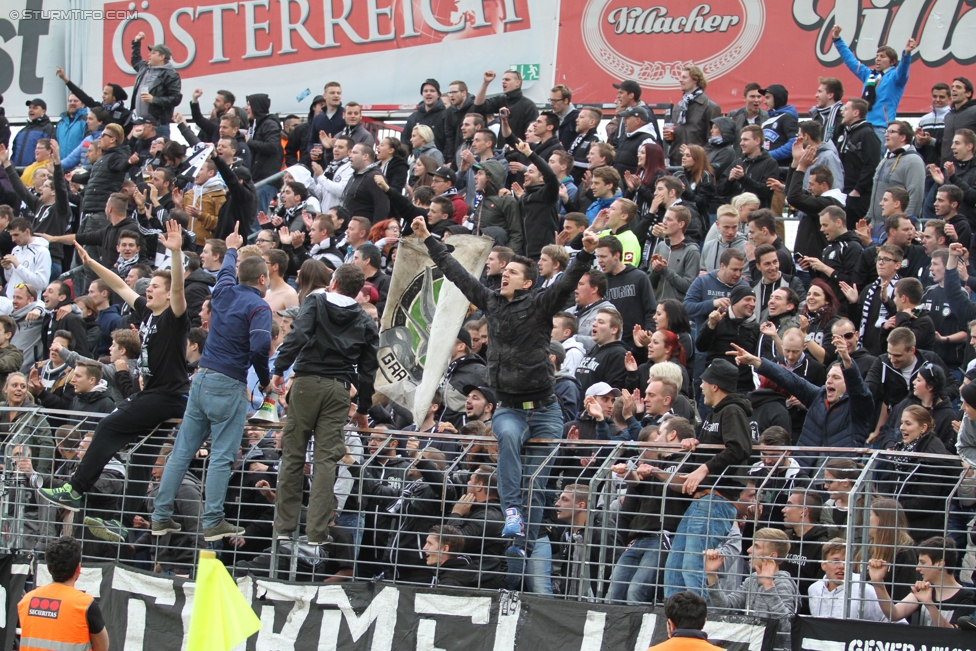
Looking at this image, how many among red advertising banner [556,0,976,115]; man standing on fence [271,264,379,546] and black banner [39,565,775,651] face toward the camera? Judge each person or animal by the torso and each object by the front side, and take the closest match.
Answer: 2

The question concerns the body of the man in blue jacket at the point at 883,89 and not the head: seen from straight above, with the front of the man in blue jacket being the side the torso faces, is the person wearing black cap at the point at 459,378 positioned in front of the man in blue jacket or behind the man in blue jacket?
in front

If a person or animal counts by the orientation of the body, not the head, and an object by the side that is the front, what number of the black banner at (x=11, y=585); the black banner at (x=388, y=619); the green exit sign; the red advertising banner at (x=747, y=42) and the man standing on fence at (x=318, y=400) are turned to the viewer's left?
0

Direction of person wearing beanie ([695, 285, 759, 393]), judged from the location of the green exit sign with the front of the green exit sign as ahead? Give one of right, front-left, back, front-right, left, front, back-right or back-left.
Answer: front

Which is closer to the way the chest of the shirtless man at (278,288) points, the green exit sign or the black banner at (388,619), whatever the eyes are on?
the black banner

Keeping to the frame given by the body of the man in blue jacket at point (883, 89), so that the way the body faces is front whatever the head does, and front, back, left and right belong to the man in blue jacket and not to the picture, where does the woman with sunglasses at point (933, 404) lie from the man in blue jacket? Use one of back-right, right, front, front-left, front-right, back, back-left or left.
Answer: front-left

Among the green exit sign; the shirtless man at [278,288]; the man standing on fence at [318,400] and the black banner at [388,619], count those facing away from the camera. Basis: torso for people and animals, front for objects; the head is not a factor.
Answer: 1

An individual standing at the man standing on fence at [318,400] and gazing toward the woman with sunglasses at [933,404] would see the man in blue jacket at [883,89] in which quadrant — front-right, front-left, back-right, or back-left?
front-left

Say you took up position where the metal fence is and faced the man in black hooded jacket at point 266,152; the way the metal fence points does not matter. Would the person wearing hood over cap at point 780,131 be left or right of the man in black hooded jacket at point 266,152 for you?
right

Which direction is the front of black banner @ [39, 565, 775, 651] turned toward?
toward the camera

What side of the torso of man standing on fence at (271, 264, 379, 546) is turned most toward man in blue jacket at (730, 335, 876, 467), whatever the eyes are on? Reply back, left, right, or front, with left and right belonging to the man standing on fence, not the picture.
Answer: right

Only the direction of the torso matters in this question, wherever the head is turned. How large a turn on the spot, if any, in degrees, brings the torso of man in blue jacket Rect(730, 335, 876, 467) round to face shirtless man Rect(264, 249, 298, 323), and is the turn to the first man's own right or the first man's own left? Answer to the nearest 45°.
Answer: approximately 45° to the first man's own right

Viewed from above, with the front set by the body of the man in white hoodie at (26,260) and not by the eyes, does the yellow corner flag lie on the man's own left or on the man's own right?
on the man's own left

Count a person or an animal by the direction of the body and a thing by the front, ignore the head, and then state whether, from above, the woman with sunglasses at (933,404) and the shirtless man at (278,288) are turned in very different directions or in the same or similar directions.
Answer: same or similar directions

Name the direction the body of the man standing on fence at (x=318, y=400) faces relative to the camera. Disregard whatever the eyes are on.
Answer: away from the camera

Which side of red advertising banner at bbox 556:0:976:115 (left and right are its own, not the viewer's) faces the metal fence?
front
